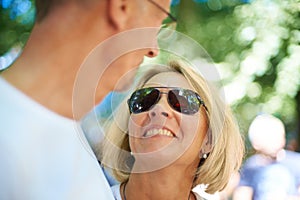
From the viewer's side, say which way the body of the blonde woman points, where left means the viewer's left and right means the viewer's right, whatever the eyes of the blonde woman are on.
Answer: facing the viewer and to the left of the viewer

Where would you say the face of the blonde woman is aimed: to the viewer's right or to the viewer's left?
to the viewer's left
